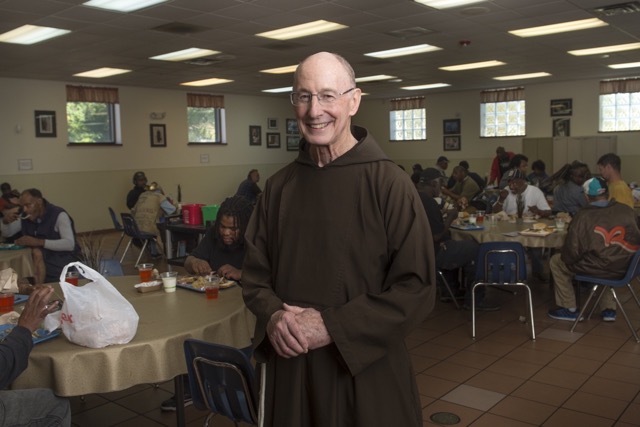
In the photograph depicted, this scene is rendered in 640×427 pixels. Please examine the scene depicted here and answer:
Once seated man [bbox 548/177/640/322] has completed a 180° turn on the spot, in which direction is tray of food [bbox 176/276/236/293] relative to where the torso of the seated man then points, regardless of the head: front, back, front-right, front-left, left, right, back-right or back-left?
right

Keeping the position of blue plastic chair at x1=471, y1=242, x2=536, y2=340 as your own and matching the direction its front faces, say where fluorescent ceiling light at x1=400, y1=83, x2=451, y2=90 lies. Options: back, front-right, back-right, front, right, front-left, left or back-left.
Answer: front

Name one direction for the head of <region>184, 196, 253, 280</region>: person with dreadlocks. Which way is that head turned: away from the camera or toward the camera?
toward the camera

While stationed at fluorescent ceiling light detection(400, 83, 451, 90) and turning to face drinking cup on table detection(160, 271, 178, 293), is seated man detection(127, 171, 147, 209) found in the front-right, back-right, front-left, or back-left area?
front-right

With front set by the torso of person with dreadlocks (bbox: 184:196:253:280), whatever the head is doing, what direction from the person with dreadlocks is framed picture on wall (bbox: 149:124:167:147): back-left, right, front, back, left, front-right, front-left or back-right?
back-right

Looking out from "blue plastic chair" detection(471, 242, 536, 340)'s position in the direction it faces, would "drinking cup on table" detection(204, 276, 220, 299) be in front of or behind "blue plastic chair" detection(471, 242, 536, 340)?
behind

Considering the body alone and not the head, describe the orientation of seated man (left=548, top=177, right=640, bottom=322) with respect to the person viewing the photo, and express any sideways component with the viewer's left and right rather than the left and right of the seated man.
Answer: facing away from the viewer and to the left of the viewer

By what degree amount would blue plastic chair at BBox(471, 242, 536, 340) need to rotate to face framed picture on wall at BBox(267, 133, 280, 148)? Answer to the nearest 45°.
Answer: approximately 45° to its left

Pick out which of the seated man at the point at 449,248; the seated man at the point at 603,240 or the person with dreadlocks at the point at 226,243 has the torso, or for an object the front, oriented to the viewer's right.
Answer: the seated man at the point at 449,248

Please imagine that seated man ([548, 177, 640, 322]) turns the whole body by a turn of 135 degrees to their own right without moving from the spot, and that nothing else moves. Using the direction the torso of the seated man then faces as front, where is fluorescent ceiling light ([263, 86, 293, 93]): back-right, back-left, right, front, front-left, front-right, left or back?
back-left

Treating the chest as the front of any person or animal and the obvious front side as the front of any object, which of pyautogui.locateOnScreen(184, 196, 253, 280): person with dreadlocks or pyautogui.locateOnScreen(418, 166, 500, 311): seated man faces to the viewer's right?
the seated man

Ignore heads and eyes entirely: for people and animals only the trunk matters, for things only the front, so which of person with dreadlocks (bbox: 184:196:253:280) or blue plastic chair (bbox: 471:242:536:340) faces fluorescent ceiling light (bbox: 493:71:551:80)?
the blue plastic chair

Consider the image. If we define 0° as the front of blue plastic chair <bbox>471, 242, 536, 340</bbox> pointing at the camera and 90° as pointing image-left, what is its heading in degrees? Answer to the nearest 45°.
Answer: approximately 180°

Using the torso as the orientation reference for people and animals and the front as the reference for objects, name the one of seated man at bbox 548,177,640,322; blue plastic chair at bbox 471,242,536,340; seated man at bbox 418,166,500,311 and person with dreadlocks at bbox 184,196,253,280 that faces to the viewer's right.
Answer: seated man at bbox 418,166,500,311
